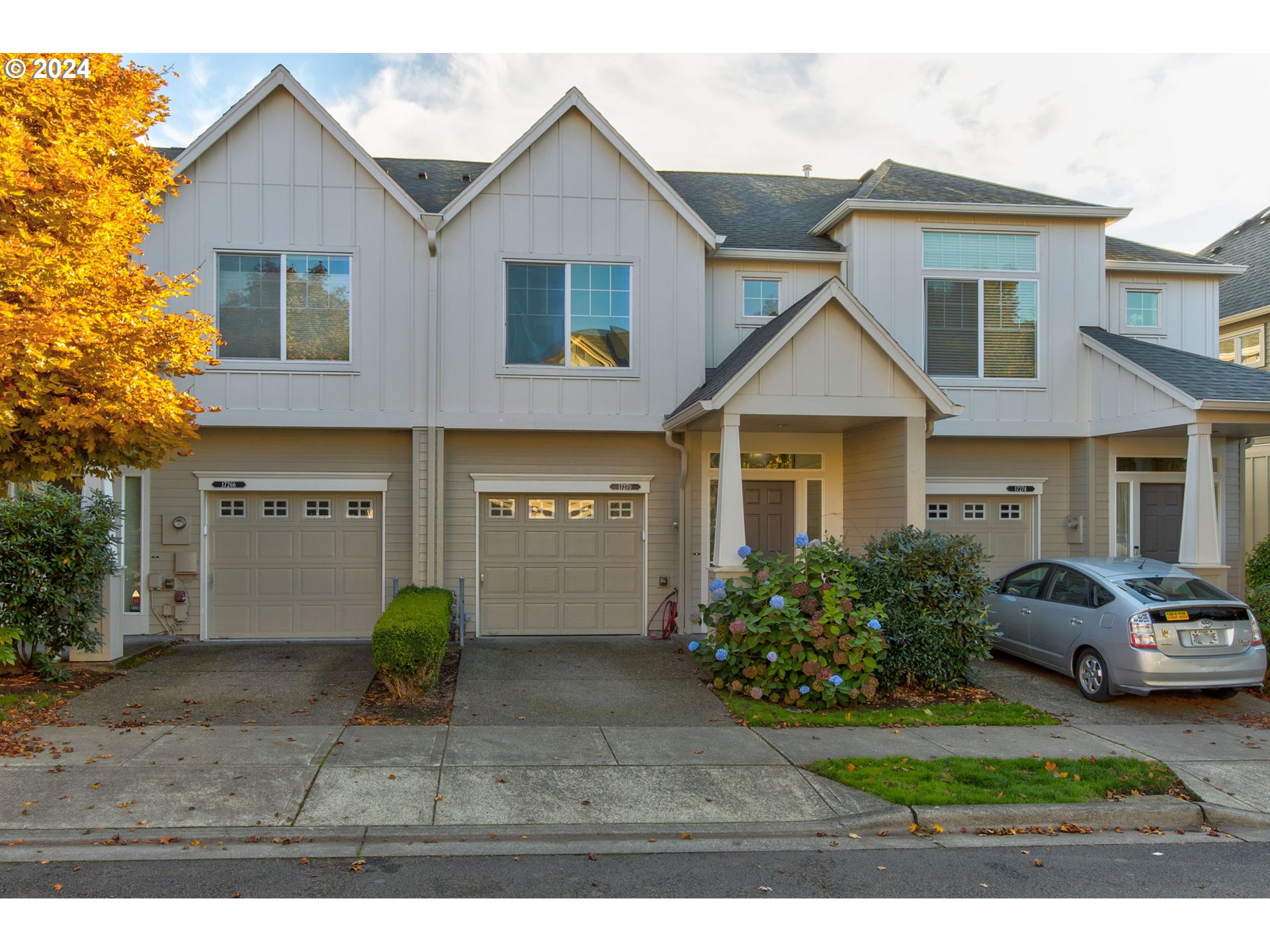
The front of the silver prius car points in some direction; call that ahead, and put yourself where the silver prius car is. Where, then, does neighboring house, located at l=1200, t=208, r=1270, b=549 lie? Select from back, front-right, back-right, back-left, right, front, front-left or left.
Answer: front-right

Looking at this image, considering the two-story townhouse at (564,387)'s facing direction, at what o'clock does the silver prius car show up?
The silver prius car is roughly at 10 o'clock from the two-story townhouse.

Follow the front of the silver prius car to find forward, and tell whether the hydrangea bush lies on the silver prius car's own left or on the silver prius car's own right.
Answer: on the silver prius car's own left

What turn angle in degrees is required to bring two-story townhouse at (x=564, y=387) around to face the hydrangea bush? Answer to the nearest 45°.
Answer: approximately 45° to its left

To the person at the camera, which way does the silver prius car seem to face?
facing away from the viewer and to the left of the viewer

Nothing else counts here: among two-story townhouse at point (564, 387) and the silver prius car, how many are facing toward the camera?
1

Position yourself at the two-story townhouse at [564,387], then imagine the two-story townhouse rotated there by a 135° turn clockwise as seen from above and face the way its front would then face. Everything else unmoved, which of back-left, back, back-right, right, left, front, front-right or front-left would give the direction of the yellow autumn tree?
left

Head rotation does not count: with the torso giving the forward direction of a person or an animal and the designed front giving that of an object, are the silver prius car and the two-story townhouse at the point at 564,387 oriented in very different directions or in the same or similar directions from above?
very different directions

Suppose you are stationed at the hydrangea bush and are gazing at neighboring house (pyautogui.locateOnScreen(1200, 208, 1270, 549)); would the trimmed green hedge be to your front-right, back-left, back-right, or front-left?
back-left

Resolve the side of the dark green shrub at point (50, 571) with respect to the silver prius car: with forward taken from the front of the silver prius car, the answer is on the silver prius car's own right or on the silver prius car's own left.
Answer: on the silver prius car's own left

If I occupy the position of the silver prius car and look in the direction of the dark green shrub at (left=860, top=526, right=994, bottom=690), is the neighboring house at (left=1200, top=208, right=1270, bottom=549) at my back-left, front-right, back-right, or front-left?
back-right

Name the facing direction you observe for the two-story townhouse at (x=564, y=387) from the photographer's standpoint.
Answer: facing the viewer
